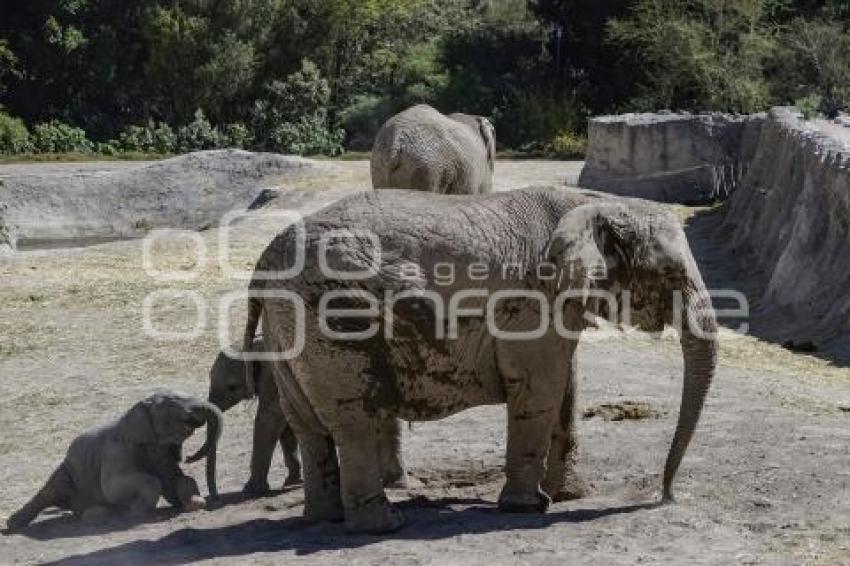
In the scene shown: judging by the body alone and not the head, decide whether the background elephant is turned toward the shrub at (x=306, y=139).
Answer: no

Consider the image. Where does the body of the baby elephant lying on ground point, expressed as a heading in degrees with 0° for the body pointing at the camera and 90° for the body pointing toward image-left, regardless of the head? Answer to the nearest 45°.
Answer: approximately 270°

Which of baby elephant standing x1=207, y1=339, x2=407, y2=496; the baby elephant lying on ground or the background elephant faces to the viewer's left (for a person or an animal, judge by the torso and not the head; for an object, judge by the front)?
the baby elephant standing

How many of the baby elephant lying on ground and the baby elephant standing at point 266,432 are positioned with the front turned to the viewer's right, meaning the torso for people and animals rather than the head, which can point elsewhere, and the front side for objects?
1

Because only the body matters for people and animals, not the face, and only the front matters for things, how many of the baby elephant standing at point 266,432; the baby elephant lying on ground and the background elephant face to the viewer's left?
1

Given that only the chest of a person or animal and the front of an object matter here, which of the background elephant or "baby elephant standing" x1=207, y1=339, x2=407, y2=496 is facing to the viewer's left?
the baby elephant standing

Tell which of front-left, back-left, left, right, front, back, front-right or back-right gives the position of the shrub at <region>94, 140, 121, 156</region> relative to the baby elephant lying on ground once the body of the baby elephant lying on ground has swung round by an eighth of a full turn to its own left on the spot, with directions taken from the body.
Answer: front-left

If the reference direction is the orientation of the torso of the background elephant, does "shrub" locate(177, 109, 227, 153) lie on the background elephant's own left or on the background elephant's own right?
on the background elephant's own left

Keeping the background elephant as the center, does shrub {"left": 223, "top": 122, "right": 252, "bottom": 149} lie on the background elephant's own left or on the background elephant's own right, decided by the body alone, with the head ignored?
on the background elephant's own left

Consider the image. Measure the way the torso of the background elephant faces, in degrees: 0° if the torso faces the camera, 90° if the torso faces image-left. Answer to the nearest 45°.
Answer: approximately 225°

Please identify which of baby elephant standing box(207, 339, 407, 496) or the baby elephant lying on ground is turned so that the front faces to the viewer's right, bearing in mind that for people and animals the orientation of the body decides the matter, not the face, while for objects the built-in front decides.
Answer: the baby elephant lying on ground

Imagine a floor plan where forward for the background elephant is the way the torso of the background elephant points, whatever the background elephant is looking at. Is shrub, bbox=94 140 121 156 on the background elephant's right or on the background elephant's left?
on the background elephant's left

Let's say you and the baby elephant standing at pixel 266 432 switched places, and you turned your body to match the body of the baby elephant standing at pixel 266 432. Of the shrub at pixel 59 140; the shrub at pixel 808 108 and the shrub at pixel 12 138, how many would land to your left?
0

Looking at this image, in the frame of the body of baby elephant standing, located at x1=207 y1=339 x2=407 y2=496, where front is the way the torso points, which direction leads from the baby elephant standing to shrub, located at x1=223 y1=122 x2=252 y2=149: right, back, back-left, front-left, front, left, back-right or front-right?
right

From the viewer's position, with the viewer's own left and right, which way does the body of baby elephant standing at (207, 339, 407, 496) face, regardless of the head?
facing to the left of the viewer

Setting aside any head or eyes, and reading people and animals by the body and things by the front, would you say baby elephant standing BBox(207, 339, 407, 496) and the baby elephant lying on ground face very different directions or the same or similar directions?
very different directions
